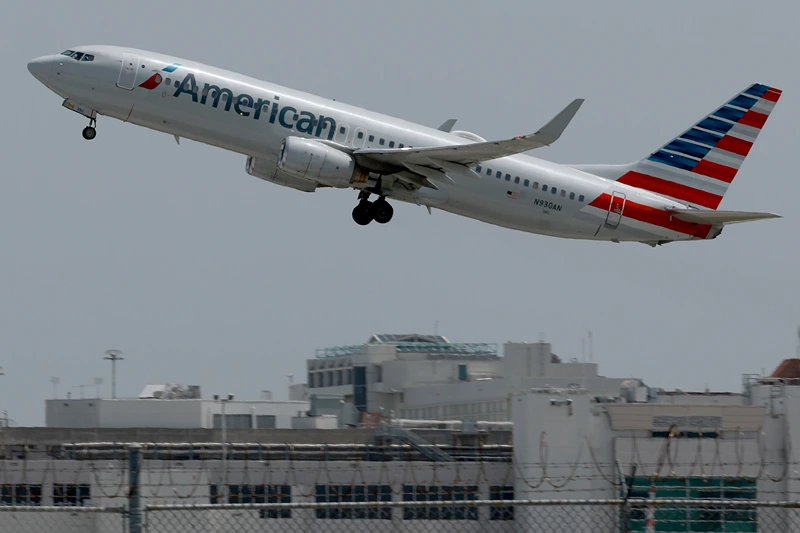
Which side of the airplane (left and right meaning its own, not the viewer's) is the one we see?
left
